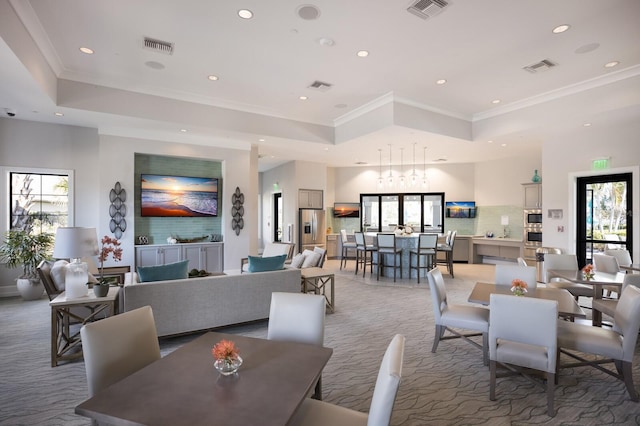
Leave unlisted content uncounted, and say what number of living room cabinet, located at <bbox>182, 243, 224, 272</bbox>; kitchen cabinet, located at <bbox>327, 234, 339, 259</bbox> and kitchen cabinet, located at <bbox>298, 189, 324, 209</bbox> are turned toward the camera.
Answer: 3

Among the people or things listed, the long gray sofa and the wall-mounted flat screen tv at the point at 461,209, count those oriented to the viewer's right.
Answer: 0

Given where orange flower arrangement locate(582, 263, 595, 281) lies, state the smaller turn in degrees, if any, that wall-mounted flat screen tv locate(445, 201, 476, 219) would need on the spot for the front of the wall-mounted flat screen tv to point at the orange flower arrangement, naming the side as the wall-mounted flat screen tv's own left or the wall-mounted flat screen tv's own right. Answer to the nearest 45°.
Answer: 0° — it already faces it

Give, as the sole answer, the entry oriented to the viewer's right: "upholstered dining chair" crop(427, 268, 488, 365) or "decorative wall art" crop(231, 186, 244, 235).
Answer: the upholstered dining chair

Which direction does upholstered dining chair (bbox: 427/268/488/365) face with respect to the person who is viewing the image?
facing to the right of the viewer

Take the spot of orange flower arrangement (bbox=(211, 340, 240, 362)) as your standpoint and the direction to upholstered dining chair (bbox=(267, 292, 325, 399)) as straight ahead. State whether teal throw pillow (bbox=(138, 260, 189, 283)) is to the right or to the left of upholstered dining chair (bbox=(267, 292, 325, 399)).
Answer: left

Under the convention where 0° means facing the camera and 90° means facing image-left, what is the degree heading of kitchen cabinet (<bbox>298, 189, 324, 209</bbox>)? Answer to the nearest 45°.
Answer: approximately 0°

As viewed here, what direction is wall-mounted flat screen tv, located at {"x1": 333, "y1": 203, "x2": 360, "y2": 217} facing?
toward the camera

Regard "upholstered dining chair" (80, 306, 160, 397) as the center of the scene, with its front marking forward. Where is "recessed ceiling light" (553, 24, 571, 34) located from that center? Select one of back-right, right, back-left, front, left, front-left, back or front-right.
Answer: front-left

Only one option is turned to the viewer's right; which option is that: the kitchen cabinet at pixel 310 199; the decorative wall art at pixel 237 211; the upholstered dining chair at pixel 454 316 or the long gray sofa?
the upholstered dining chair

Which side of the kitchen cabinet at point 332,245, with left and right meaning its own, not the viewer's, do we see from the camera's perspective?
front

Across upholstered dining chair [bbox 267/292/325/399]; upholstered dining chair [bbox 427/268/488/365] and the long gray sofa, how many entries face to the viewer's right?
1

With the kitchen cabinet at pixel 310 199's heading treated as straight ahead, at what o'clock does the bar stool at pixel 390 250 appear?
The bar stool is roughly at 11 o'clock from the kitchen cabinet.

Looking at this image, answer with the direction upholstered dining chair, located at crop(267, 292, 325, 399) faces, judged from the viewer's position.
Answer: facing the viewer and to the left of the viewer

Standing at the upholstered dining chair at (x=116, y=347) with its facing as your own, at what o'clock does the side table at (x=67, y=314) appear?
The side table is roughly at 7 o'clock from the upholstered dining chair.

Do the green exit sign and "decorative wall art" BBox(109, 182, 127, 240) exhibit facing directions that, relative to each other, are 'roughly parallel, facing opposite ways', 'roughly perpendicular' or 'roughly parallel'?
roughly perpendicular

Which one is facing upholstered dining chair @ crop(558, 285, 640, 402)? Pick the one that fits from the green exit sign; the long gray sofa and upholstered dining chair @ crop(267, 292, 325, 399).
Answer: the green exit sign

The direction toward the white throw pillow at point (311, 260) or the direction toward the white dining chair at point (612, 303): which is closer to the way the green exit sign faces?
the white dining chair

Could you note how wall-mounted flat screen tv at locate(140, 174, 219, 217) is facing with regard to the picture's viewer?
facing the viewer

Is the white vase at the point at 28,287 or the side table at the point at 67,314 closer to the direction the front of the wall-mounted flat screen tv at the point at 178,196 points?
the side table

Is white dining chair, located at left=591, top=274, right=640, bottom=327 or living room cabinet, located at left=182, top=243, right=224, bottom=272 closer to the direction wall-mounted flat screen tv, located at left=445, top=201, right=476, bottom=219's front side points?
the white dining chair
